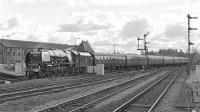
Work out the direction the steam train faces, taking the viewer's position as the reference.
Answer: facing the viewer and to the left of the viewer

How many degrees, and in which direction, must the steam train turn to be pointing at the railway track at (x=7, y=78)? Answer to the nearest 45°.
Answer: approximately 45° to its right
